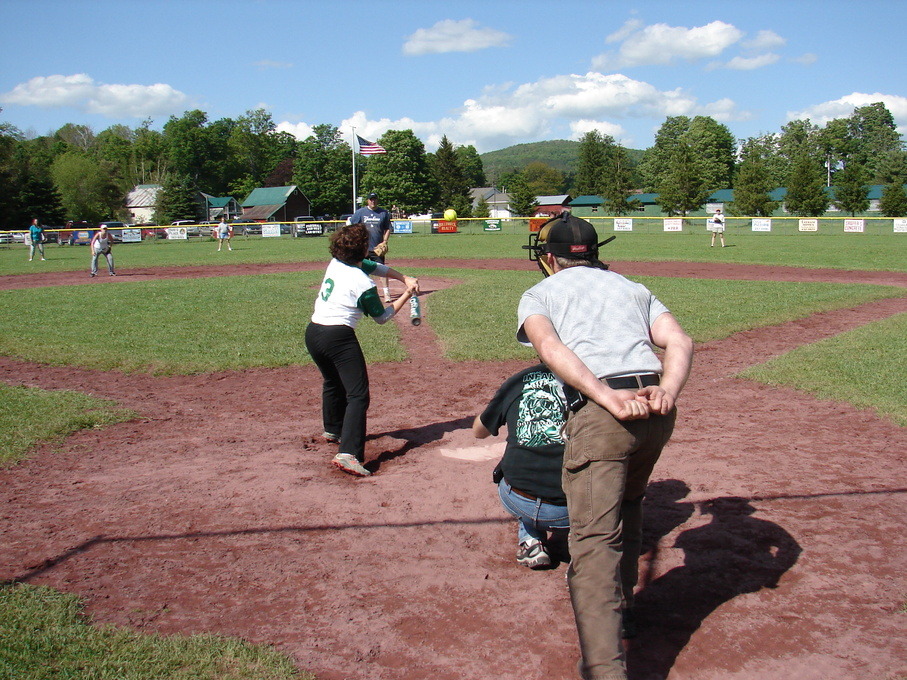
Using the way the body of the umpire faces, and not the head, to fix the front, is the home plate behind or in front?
in front

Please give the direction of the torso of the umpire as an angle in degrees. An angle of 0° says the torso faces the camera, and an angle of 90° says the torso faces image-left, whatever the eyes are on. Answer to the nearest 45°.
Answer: approximately 135°

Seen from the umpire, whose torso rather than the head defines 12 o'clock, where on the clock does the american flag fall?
The american flag is roughly at 1 o'clock from the umpire.
